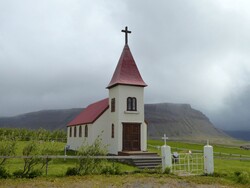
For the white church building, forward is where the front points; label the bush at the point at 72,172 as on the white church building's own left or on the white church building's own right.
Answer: on the white church building's own right

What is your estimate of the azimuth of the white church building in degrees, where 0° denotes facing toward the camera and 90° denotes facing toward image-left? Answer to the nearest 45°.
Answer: approximately 315°

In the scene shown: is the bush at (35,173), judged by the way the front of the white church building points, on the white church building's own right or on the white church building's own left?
on the white church building's own right

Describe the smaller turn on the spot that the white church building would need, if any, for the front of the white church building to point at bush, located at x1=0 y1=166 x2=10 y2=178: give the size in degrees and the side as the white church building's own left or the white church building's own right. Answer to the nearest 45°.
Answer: approximately 90° to the white church building's own right

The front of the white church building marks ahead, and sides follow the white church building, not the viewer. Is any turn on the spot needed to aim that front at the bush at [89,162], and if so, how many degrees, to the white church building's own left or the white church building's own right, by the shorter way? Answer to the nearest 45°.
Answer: approximately 45° to the white church building's own right

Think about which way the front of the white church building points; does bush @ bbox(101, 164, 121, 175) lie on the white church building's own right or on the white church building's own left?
on the white church building's own right
